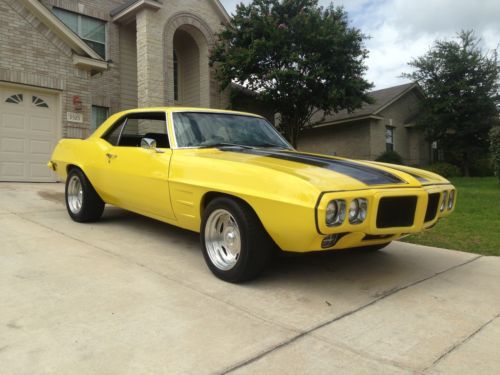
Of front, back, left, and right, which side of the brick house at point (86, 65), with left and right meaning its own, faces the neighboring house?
left

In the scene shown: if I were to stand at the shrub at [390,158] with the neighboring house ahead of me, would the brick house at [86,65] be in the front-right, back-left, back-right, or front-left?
back-left

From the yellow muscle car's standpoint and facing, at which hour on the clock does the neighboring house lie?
The neighboring house is roughly at 8 o'clock from the yellow muscle car.

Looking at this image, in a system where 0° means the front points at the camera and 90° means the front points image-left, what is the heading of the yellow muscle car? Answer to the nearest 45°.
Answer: approximately 315°

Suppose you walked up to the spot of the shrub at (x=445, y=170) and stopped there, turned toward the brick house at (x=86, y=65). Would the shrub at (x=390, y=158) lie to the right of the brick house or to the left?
right

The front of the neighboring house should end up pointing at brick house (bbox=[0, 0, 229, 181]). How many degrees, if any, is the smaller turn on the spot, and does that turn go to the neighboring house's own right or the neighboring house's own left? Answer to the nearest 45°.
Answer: approximately 90° to the neighboring house's own right
